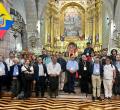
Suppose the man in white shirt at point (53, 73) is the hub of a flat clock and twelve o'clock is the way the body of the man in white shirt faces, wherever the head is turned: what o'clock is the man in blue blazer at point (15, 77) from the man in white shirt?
The man in blue blazer is roughly at 3 o'clock from the man in white shirt.

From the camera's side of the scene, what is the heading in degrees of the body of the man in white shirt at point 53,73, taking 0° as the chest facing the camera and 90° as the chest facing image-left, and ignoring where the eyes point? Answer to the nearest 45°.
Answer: approximately 0°

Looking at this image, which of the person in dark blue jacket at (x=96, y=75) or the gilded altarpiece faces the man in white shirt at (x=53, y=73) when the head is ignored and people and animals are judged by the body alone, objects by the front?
the gilded altarpiece

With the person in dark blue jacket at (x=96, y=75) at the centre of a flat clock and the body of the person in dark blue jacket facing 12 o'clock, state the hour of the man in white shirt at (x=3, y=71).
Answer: The man in white shirt is roughly at 3 o'clock from the person in dark blue jacket.

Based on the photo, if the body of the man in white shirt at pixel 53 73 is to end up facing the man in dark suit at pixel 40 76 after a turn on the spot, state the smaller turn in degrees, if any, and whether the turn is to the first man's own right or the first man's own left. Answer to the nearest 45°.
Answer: approximately 90° to the first man's own right

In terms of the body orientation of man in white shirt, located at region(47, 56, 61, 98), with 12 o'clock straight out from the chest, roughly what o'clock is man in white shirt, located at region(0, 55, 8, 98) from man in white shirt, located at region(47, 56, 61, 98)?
man in white shirt, located at region(0, 55, 8, 98) is roughly at 3 o'clock from man in white shirt, located at region(47, 56, 61, 98).

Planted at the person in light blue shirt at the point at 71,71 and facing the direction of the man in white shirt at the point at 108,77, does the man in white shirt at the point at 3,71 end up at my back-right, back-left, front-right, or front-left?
back-right
